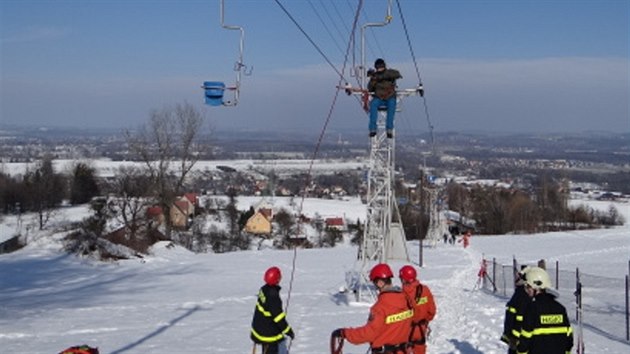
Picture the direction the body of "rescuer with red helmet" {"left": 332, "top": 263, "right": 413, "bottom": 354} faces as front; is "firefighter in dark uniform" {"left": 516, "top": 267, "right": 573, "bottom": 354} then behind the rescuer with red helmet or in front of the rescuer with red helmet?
behind

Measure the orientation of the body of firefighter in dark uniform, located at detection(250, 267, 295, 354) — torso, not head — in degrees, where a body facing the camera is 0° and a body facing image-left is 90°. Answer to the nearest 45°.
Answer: approximately 225°

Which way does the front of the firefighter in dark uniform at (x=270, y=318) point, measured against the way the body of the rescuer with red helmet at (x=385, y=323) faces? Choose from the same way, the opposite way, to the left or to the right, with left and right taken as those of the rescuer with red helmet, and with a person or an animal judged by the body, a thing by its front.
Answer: to the right

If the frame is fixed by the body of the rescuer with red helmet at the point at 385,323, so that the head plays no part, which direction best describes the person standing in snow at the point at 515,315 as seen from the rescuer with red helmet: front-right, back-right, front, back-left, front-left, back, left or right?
right

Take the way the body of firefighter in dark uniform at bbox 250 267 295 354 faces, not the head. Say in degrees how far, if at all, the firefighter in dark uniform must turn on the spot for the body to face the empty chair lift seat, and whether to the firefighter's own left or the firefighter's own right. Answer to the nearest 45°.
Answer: approximately 45° to the firefighter's own left

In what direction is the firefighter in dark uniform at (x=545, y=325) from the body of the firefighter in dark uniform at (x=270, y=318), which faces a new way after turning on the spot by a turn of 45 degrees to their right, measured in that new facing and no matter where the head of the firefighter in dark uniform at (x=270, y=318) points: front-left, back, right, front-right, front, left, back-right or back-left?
front-right

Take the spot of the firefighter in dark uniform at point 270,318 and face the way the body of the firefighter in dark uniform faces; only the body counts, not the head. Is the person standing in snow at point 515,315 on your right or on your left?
on your right

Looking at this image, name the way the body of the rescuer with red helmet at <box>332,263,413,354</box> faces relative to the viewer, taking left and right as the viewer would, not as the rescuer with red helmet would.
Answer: facing away from the viewer and to the left of the viewer

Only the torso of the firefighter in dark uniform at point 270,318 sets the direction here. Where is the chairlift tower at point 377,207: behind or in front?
in front

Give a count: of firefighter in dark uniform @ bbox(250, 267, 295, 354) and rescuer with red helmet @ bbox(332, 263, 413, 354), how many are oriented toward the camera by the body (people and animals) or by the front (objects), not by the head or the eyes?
0

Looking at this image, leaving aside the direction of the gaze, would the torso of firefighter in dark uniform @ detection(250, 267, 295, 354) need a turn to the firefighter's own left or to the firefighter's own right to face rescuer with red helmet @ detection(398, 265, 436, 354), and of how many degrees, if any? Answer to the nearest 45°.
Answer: approximately 45° to the firefighter's own right

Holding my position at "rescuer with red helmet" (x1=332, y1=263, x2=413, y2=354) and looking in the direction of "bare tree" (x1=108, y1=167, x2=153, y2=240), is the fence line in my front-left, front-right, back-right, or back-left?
front-right
